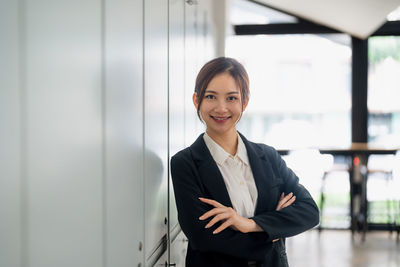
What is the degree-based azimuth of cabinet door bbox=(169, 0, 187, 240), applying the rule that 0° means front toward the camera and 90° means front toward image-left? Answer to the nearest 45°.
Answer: approximately 270°

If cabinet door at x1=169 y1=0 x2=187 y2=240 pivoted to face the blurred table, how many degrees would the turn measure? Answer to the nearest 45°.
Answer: approximately 45° to its left

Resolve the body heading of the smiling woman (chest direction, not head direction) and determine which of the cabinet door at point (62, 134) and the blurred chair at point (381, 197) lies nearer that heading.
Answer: the cabinet door

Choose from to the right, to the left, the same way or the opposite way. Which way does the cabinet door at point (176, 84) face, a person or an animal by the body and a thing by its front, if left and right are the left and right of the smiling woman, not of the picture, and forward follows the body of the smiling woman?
to the left

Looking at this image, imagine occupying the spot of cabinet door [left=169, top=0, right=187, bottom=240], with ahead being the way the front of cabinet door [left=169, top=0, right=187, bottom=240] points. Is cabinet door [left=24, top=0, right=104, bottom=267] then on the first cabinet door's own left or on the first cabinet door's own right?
on the first cabinet door's own right

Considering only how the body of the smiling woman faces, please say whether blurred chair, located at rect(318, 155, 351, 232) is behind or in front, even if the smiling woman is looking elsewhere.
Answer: behind

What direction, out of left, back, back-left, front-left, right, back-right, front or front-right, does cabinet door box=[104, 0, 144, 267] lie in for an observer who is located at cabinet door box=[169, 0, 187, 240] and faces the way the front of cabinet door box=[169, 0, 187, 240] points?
right

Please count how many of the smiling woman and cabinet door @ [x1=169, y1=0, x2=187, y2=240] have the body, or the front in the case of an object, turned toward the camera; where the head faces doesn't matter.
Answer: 1

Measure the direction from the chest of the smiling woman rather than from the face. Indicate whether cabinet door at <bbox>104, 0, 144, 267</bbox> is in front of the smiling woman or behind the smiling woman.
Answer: in front

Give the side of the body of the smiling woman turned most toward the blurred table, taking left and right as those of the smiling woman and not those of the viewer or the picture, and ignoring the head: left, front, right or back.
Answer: back
